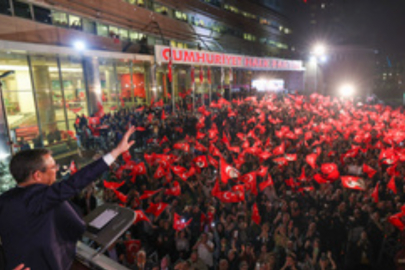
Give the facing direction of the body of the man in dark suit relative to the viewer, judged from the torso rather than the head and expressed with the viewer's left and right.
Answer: facing away from the viewer and to the right of the viewer

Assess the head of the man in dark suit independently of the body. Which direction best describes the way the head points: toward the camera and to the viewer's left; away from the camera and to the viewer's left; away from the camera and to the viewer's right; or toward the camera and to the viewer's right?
away from the camera and to the viewer's right

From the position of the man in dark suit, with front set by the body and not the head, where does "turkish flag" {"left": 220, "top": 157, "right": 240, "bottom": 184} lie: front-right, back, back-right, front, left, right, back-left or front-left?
front
